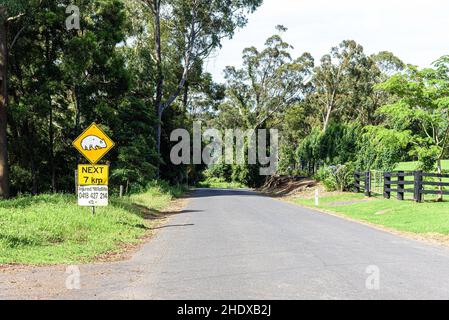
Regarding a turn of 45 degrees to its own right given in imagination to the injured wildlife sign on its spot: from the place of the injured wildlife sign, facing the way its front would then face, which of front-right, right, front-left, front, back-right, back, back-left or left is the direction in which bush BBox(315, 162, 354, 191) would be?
back

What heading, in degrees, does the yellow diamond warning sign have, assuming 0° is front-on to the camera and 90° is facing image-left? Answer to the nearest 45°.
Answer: approximately 0°

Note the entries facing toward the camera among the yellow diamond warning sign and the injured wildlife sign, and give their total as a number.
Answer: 2

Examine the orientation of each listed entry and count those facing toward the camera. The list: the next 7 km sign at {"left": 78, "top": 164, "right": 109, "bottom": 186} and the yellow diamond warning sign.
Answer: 2

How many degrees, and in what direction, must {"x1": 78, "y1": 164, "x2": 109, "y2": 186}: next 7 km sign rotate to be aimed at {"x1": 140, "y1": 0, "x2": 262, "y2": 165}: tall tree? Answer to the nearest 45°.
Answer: approximately 180°

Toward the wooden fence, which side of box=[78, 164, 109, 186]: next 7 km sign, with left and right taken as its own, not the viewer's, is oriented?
left

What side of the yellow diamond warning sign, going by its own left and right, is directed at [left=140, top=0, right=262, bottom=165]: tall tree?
back

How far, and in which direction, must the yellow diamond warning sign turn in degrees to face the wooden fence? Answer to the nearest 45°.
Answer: approximately 90° to its left

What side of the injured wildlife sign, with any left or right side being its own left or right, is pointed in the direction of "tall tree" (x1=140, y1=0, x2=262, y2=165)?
back
